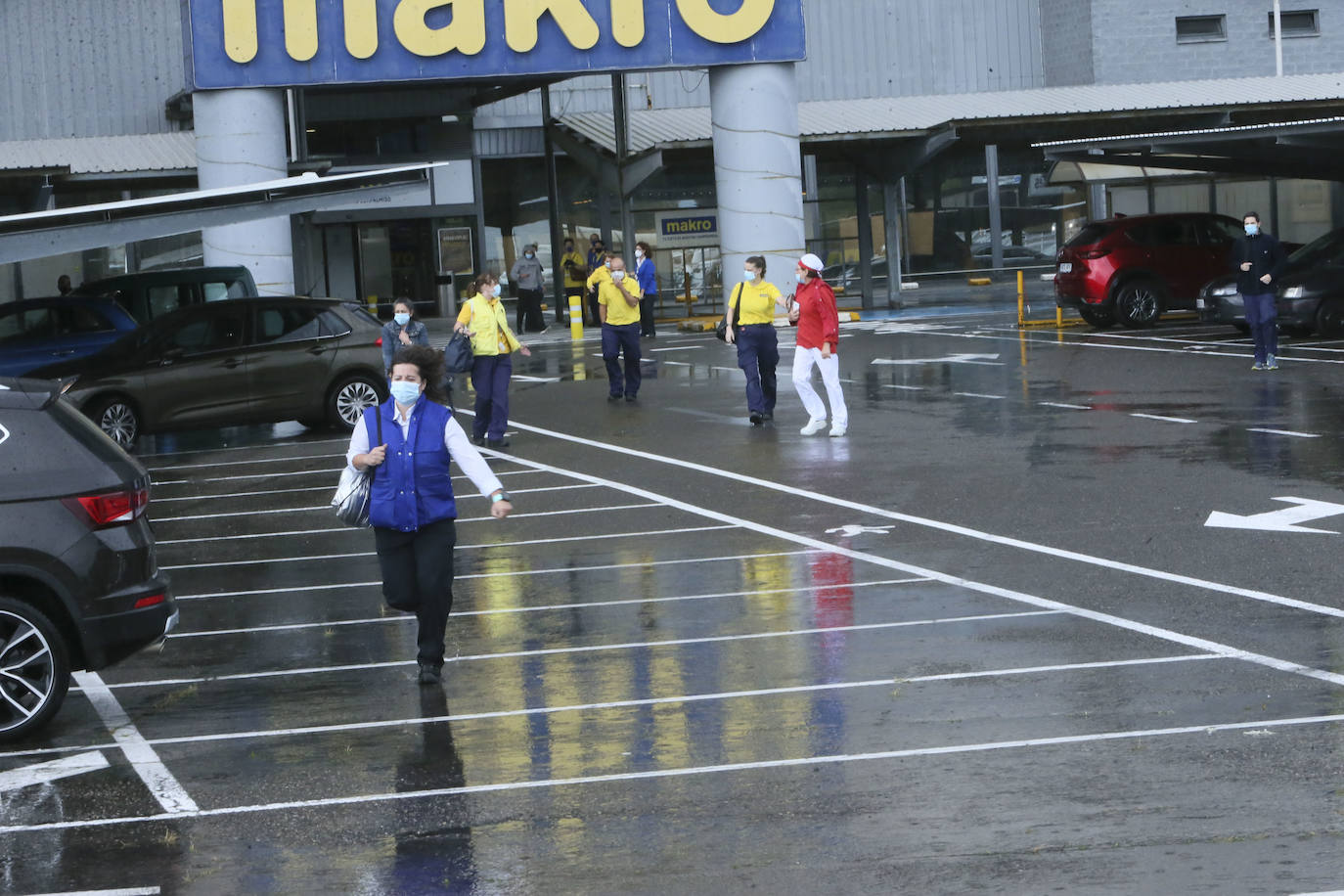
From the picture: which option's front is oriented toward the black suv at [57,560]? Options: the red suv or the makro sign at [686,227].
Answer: the makro sign

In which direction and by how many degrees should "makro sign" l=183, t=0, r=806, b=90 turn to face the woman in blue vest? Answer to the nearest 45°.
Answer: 0° — it already faces them

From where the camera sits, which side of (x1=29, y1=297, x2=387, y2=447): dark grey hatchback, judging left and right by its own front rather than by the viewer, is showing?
left

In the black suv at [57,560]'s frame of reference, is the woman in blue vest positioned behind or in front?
behind

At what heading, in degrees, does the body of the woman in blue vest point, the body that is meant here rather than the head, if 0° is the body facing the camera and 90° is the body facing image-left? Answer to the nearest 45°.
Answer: approximately 0°

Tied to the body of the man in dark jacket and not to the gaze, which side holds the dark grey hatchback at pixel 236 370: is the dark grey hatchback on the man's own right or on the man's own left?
on the man's own right
